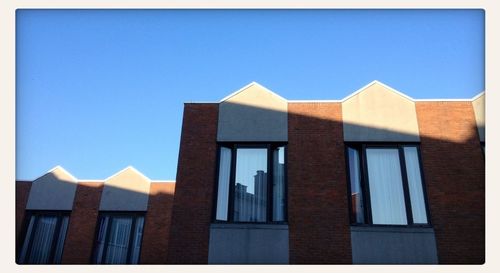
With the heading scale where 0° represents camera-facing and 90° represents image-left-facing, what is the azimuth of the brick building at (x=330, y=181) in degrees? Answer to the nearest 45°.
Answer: approximately 0°
